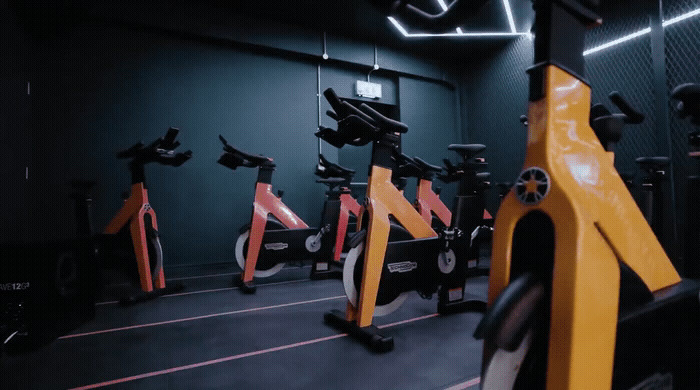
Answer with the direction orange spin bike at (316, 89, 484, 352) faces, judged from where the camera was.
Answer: facing the viewer and to the left of the viewer

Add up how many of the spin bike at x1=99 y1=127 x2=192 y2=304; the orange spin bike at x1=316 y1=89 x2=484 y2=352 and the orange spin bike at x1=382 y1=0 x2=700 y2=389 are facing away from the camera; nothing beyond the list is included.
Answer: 0

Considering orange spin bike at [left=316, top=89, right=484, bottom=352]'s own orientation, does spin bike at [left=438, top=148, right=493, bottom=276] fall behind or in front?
behind

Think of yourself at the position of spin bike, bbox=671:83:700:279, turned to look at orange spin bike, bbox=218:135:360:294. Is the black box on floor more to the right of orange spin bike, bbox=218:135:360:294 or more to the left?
left

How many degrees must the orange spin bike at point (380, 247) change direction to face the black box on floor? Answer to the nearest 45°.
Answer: approximately 45° to its right

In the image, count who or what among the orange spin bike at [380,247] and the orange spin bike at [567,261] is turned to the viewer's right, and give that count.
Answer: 0

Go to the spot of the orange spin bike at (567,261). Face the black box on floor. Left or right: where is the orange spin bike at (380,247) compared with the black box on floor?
right
